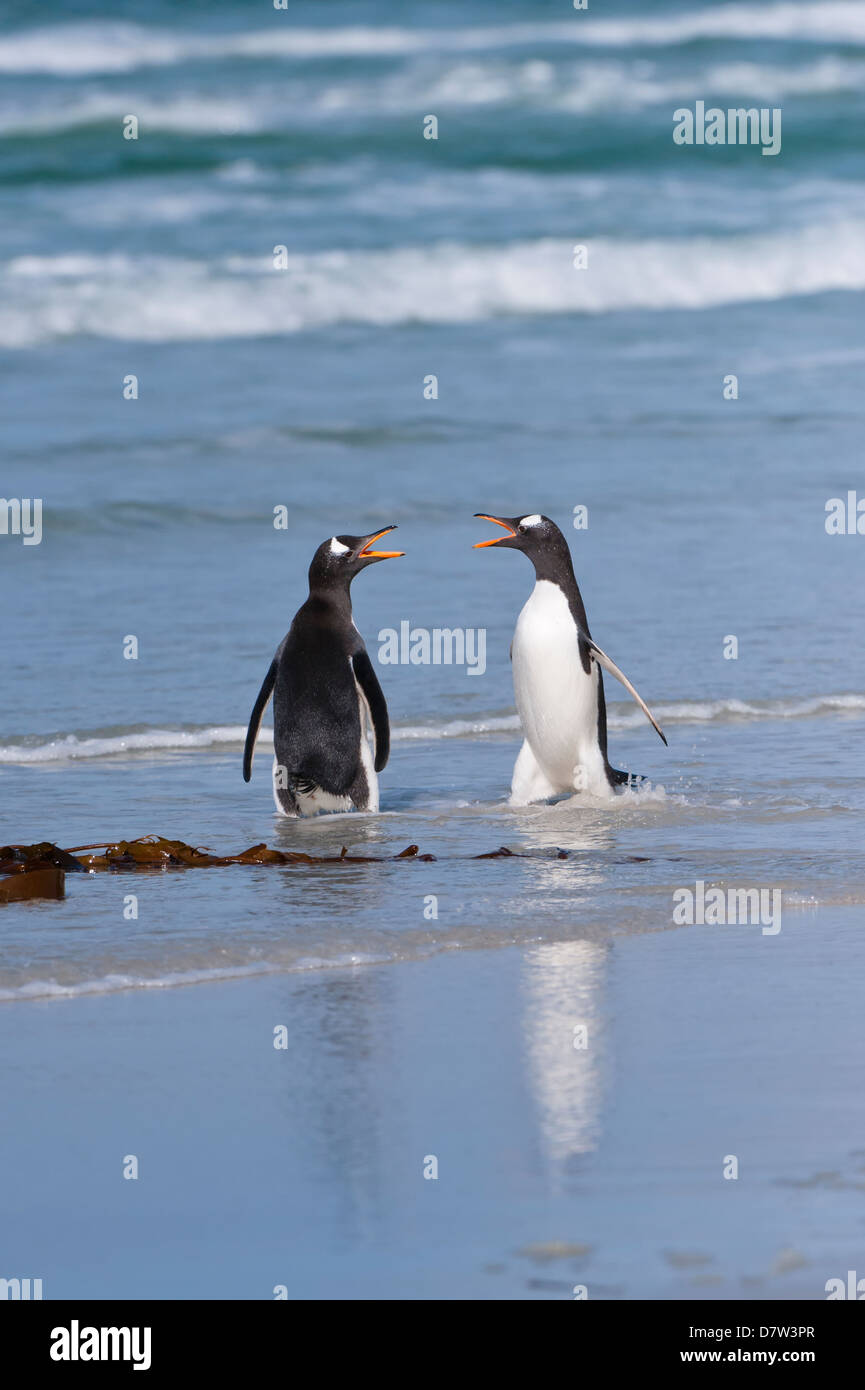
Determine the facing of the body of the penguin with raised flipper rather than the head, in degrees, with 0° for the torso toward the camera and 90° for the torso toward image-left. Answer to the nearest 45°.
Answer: approximately 45°

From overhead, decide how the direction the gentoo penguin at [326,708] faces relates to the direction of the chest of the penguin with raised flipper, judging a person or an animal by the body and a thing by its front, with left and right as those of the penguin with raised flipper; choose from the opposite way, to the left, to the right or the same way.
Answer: the opposite way

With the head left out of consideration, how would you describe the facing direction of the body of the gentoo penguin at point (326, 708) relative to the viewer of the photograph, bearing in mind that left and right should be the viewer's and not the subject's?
facing away from the viewer and to the right of the viewer
